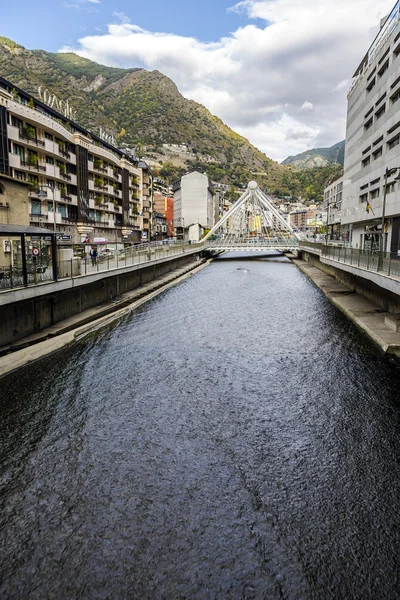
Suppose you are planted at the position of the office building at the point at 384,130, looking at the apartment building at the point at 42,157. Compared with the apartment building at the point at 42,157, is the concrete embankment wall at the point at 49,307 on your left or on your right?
left

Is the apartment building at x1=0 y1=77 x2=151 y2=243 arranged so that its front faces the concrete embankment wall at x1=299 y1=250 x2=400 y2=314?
yes

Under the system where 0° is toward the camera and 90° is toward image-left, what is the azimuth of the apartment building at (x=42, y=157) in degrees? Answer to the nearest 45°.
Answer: approximately 315°

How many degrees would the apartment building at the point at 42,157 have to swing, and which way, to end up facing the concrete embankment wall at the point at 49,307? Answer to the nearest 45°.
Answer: approximately 45° to its right
